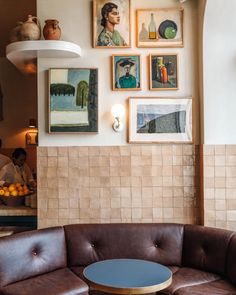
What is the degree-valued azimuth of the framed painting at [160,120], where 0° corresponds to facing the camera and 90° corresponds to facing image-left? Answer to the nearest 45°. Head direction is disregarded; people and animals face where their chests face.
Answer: approximately 0°

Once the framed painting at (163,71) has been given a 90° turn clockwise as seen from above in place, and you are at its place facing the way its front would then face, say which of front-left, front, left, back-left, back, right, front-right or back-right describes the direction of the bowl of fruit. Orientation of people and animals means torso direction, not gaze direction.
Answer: front

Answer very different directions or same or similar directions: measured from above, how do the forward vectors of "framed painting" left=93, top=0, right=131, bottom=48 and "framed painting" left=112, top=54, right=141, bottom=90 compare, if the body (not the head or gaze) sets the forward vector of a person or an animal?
same or similar directions

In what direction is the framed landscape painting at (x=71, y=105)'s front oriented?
toward the camera

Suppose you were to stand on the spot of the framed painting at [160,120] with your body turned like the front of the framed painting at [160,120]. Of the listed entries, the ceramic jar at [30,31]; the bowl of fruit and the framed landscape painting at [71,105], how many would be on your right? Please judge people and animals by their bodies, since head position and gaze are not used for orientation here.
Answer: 3

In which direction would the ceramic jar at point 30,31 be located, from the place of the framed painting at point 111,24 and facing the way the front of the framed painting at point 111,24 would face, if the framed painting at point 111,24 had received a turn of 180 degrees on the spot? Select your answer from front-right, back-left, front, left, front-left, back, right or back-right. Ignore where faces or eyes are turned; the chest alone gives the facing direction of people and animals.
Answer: left

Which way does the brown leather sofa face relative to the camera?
toward the camera

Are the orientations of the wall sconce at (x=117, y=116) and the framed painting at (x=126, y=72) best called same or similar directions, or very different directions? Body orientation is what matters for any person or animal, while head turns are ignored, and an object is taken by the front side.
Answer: same or similar directions

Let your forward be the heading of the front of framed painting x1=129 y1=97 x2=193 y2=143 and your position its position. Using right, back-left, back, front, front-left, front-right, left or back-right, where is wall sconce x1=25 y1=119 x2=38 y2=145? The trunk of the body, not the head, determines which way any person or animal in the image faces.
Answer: back-right

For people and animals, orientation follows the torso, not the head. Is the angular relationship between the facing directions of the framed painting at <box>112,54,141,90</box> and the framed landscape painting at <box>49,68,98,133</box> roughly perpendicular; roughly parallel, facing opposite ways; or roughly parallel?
roughly parallel

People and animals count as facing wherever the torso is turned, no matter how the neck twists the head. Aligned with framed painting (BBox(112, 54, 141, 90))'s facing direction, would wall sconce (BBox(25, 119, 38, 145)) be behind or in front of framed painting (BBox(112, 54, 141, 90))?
behind
